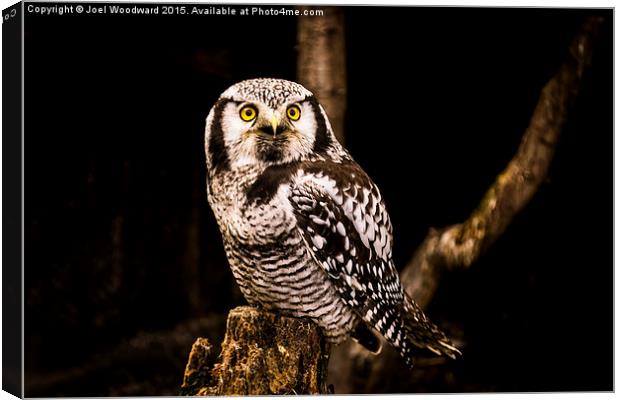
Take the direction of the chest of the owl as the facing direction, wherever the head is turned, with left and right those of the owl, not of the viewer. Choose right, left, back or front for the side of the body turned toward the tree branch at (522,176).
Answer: back

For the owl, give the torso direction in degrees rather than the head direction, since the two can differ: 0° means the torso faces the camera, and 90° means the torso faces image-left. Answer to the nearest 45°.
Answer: approximately 45°
